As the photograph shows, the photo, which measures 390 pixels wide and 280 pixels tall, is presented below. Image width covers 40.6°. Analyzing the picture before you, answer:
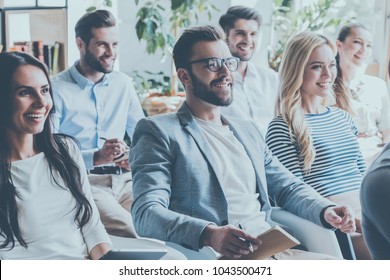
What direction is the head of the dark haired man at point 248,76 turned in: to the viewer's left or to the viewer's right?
to the viewer's right

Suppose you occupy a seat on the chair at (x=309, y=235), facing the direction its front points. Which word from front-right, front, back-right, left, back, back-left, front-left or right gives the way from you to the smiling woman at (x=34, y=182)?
back-right

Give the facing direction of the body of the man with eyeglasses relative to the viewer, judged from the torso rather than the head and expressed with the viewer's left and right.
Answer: facing the viewer and to the right of the viewer

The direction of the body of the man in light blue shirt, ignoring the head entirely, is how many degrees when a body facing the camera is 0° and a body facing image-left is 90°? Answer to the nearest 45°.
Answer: approximately 315°

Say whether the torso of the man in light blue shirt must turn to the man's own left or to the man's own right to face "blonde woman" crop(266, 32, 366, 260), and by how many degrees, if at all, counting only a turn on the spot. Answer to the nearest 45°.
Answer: approximately 45° to the man's own left

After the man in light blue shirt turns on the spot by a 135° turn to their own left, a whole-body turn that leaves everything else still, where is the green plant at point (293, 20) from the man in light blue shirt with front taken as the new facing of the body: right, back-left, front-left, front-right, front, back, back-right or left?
right

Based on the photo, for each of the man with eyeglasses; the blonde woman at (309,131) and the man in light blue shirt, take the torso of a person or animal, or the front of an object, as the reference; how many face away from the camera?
0

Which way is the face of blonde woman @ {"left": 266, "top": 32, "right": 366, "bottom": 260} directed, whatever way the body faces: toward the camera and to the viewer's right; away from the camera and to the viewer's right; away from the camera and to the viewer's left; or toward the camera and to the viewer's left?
toward the camera and to the viewer's right
